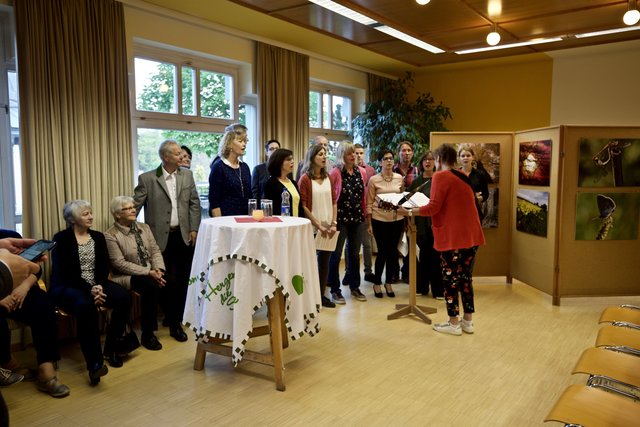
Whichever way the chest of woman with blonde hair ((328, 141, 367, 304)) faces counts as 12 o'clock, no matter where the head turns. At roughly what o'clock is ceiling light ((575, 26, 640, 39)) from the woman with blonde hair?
The ceiling light is roughly at 10 o'clock from the woman with blonde hair.

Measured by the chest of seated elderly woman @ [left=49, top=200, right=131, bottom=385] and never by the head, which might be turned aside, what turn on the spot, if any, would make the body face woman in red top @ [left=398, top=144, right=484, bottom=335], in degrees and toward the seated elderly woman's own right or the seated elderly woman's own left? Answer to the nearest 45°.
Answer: approximately 45° to the seated elderly woman's own left

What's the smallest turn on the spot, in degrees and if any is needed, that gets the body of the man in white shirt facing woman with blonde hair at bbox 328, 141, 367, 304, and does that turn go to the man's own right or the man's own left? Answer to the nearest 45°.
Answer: approximately 45° to the man's own left

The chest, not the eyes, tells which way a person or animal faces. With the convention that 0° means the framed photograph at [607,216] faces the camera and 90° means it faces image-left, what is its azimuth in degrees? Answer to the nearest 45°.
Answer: approximately 0°

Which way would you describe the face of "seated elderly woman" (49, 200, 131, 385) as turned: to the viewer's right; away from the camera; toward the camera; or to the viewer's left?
to the viewer's right

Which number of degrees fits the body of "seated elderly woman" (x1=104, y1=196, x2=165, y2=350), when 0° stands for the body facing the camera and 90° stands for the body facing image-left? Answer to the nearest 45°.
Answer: approximately 315°
